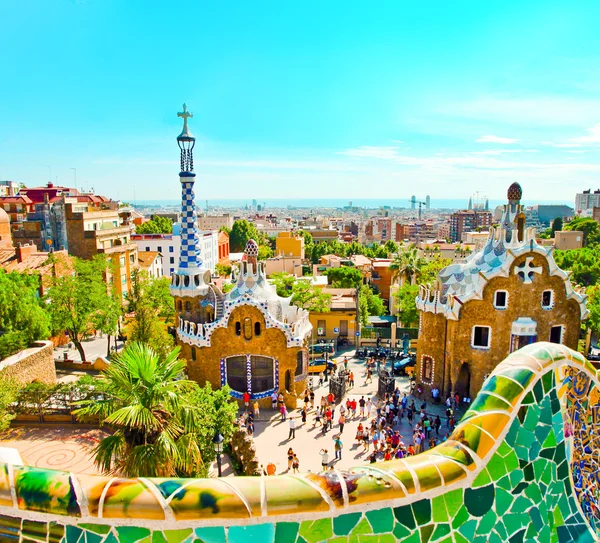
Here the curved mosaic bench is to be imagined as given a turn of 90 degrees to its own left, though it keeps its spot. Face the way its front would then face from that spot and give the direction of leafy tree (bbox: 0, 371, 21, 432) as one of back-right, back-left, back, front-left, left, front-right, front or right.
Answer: back-left

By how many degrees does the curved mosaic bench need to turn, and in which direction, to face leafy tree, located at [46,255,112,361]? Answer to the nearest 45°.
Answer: approximately 135° to its right

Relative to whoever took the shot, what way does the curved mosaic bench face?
facing the viewer

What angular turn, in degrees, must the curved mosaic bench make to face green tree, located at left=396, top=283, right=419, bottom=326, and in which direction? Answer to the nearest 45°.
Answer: approximately 180°

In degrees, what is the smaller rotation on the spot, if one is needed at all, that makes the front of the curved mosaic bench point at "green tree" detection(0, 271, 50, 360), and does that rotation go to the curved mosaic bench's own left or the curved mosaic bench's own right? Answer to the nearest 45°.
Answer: approximately 135° to the curved mosaic bench's own right

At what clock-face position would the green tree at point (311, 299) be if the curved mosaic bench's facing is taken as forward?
The green tree is roughly at 6 o'clock from the curved mosaic bench.

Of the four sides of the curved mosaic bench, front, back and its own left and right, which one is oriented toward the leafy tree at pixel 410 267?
back

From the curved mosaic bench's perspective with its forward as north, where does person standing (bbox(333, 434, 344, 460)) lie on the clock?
The person standing is roughly at 6 o'clock from the curved mosaic bench.
